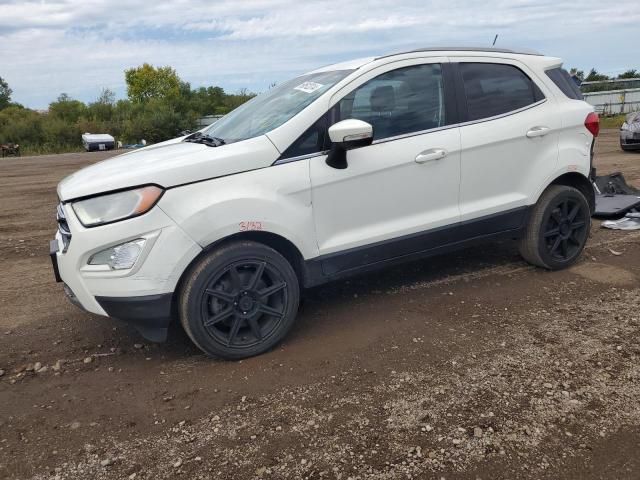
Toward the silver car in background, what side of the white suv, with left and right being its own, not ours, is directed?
back

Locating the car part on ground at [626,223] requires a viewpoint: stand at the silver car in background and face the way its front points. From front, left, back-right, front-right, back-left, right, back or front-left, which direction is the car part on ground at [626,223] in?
front-left

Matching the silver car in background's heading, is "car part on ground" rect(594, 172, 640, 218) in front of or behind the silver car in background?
in front

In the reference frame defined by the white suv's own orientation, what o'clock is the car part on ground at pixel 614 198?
The car part on ground is roughly at 6 o'clock from the white suv.

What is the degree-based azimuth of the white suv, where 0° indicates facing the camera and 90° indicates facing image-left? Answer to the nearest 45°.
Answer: approximately 45°

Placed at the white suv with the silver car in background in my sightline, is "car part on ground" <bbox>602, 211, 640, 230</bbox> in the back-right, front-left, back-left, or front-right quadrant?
front-right

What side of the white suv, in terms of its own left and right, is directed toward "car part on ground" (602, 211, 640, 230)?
back

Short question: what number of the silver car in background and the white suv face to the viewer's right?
0

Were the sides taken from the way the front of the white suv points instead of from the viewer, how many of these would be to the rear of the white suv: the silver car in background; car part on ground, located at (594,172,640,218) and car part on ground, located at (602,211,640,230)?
3

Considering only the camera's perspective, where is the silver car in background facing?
facing the viewer and to the left of the viewer

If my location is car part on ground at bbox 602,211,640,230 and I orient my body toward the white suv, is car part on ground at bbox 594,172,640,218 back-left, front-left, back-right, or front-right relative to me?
back-right
